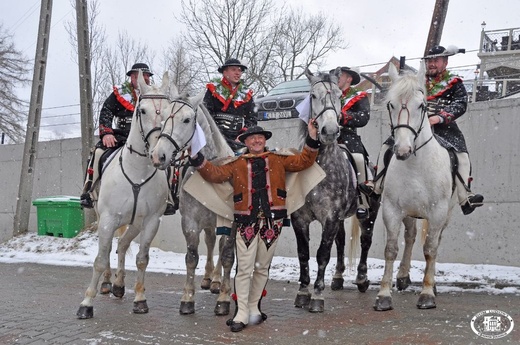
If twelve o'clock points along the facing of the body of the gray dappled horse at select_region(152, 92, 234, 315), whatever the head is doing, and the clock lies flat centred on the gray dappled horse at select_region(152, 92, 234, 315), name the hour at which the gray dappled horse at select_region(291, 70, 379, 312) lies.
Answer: the gray dappled horse at select_region(291, 70, 379, 312) is roughly at 9 o'clock from the gray dappled horse at select_region(152, 92, 234, 315).

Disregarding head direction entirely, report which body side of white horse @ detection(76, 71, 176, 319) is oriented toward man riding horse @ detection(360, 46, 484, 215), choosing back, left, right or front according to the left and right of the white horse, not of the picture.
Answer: left

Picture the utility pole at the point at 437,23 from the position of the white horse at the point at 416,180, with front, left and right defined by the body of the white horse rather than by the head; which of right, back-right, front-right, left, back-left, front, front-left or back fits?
back

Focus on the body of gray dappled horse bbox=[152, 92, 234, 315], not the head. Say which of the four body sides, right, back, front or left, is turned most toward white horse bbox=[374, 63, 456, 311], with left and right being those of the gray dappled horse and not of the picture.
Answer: left

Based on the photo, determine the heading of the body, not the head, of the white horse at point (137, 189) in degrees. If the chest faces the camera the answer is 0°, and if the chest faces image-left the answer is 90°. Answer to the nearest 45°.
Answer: approximately 0°

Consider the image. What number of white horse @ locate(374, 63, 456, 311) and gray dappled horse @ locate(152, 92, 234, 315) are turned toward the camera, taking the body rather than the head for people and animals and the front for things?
2

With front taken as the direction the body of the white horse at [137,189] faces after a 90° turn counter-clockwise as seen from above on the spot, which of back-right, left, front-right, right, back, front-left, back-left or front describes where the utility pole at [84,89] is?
left

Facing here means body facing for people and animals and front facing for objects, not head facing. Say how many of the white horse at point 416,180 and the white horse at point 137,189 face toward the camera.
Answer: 2

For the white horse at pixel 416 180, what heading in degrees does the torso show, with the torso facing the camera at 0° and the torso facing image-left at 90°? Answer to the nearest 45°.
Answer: approximately 0°

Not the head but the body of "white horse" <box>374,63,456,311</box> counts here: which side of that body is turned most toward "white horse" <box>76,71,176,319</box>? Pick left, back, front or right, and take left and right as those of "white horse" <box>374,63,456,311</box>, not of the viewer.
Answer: right
